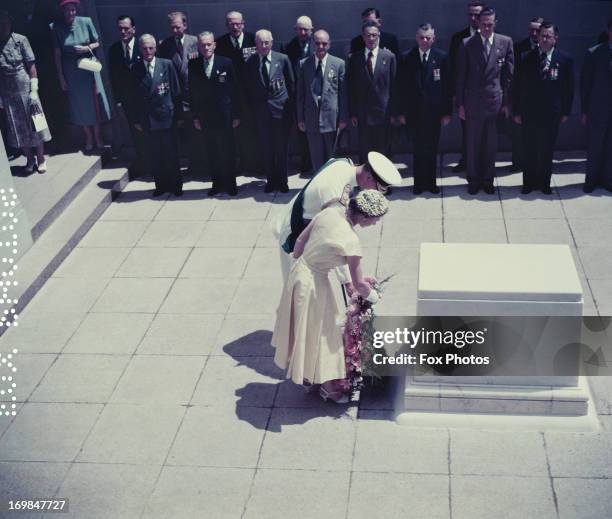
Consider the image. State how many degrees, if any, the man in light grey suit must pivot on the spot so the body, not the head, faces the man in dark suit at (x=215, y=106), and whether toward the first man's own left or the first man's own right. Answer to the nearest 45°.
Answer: approximately 90° to the first man's own right

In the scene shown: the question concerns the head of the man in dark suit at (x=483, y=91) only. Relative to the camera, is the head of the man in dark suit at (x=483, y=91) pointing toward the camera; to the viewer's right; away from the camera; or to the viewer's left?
toward the camera

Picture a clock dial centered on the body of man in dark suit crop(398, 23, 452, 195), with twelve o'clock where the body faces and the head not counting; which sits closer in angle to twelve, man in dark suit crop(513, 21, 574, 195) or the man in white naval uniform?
the man in white naval uniform

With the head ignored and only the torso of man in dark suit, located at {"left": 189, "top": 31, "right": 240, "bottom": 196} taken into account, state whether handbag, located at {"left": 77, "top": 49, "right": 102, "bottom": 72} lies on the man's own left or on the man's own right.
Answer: on the man's own right

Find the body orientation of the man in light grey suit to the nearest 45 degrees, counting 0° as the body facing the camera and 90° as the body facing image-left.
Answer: approximately 0°

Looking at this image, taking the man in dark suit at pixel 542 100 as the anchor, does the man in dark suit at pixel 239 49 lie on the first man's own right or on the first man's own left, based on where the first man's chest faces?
on the first man's own right

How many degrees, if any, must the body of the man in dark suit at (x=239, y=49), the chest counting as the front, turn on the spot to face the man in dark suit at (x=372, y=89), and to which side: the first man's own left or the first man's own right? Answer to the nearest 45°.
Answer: approximately 45° to the first man's own left

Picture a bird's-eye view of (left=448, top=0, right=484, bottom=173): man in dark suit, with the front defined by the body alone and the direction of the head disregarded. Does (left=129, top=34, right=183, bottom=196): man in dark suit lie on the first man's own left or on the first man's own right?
on the first man's own right

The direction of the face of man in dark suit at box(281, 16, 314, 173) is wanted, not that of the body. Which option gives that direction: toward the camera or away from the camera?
toward the camera

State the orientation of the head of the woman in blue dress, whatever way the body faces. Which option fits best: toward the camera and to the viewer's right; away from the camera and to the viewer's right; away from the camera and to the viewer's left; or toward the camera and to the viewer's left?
toward the camera and to the viewer's right

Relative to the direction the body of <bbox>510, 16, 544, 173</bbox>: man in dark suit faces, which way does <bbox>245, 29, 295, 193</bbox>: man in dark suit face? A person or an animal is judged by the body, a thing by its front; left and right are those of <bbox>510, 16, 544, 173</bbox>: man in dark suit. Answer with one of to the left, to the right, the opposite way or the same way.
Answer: the same way

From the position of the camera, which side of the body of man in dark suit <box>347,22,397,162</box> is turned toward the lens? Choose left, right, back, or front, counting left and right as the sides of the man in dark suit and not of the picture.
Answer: front

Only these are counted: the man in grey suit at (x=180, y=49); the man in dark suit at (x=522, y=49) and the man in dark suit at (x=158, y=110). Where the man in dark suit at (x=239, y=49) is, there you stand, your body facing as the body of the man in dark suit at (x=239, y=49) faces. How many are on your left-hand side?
1

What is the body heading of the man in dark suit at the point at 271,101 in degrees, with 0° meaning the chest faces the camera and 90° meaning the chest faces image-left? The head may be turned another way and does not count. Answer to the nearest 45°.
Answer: approximately 0°

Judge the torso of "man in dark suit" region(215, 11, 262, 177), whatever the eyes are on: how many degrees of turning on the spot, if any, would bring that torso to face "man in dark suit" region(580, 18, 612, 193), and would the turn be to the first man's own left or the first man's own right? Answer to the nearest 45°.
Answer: approximately 90° to the first man's own left

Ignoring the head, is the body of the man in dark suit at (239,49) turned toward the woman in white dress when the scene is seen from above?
yes

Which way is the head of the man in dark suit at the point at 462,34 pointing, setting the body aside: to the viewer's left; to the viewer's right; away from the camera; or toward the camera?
toward the camera

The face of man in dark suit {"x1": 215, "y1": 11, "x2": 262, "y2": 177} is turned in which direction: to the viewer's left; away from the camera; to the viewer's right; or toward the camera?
toward the camera

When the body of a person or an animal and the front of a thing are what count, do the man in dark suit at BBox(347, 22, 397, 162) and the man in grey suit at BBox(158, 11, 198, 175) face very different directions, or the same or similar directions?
same or similar directions

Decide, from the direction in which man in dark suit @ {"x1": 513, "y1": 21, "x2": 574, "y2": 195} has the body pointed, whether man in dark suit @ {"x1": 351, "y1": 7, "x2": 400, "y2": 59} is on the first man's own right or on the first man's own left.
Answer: on the first man's own right

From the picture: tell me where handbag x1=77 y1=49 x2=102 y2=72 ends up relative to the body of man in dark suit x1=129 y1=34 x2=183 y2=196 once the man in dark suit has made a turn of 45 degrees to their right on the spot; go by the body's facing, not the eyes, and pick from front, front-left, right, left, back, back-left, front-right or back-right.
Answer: right

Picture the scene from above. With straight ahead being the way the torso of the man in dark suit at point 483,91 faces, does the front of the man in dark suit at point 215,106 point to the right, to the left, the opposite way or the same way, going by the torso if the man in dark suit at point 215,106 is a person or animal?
the same way
